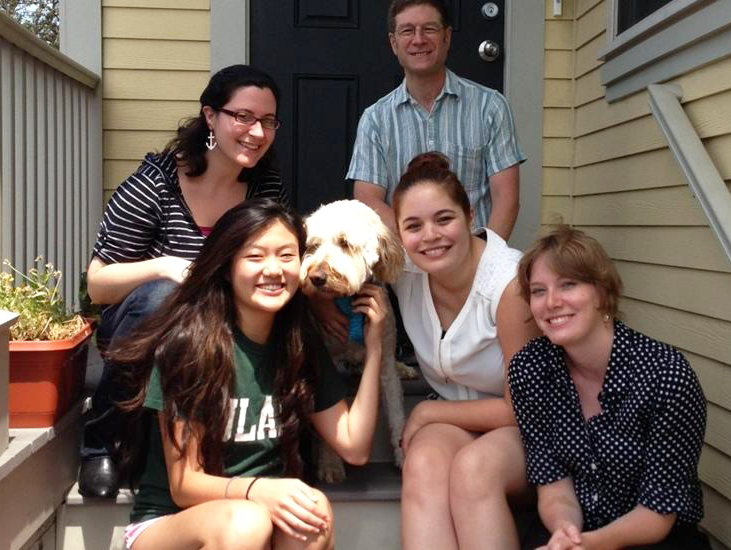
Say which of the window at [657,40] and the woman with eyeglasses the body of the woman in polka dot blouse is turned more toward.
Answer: the woman with eyeglasses

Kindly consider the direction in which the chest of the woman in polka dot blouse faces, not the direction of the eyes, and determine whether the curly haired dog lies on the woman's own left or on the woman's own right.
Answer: on the woman's own right

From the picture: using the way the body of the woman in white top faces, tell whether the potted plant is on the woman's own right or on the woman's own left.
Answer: on the woman's own right

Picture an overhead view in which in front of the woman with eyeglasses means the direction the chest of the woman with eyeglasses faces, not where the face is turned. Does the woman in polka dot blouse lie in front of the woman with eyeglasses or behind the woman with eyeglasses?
in front

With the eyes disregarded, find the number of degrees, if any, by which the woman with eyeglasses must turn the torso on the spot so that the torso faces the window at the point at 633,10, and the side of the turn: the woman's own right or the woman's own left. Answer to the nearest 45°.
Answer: approximately 45° to the woman's own left

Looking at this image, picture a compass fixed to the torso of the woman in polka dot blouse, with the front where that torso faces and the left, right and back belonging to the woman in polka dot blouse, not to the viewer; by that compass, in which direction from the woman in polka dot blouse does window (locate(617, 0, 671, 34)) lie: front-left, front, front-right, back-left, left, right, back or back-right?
back-right

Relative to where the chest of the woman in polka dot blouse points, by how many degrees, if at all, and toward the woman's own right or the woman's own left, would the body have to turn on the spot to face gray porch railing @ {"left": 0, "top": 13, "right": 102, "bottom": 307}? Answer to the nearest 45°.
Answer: approximately 90° to the woman's own right

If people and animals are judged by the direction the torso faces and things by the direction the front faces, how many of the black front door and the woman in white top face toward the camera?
2
